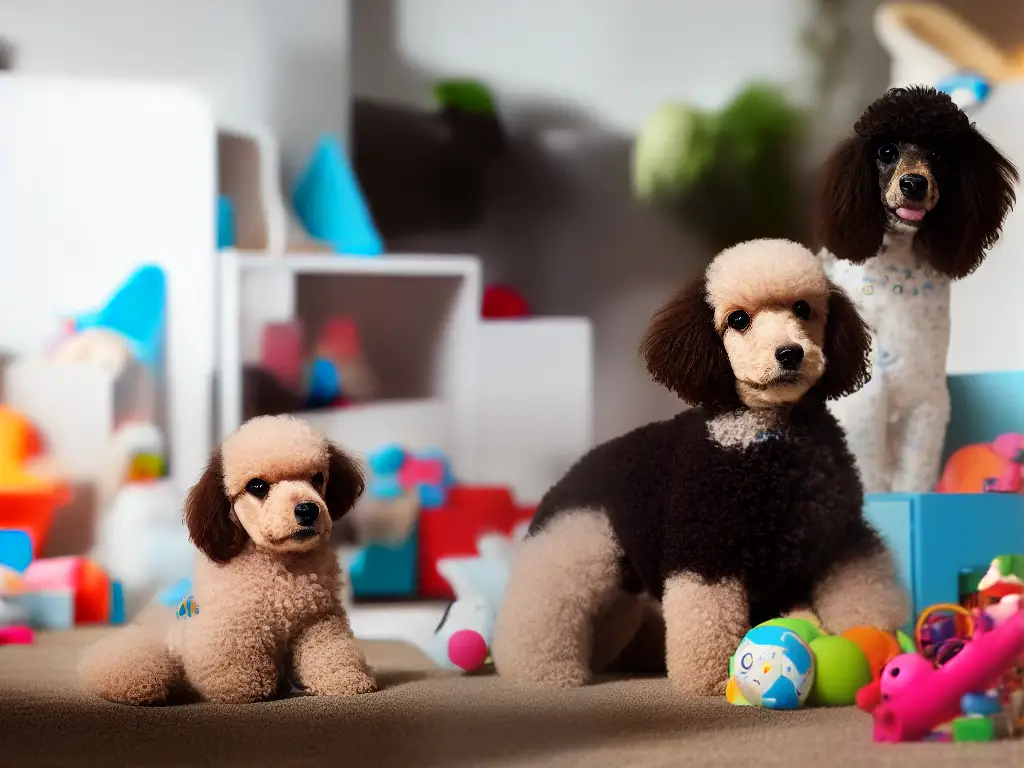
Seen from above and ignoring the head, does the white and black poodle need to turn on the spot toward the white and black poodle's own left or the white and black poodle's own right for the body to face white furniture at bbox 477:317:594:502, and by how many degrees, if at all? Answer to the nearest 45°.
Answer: approximately 135° to the white and black poodle's own right

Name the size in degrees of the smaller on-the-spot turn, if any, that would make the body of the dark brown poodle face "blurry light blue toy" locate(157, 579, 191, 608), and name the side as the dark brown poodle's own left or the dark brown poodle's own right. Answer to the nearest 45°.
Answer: approximately 180°

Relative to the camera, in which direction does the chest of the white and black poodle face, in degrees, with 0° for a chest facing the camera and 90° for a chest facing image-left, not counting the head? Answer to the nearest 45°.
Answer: approximately 0°

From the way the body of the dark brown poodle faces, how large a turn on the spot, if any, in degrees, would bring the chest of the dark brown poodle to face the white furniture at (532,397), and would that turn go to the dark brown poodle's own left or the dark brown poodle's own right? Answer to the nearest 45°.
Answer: approximately 135° to the dark brown poodle's own left

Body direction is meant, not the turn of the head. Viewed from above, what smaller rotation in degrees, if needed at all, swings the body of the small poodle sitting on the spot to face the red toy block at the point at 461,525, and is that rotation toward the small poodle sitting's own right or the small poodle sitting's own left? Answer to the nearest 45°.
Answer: approximately 135° to the small poodle sitting's own left

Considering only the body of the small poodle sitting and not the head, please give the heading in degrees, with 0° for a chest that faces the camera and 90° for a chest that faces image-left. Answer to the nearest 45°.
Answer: approximately 315°

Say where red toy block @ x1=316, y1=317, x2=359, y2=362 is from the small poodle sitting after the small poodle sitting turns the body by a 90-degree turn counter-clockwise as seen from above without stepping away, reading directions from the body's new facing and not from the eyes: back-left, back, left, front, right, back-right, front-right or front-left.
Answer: front-left
